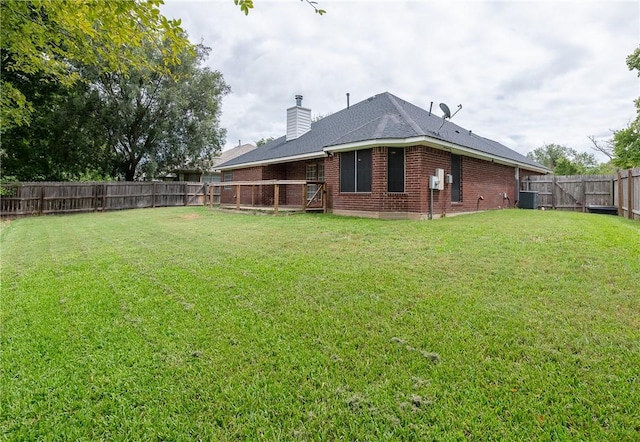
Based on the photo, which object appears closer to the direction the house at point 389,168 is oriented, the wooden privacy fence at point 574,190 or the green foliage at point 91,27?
the wooden privacy fence

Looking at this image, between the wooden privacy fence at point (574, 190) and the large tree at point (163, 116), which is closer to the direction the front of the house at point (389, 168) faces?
the wooden privacy fence

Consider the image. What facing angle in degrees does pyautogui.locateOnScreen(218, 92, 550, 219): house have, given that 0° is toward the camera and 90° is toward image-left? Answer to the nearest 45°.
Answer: approximately 225°

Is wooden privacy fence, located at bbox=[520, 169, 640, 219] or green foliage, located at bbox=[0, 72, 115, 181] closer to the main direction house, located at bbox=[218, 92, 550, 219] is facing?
the wooden privacy fence
